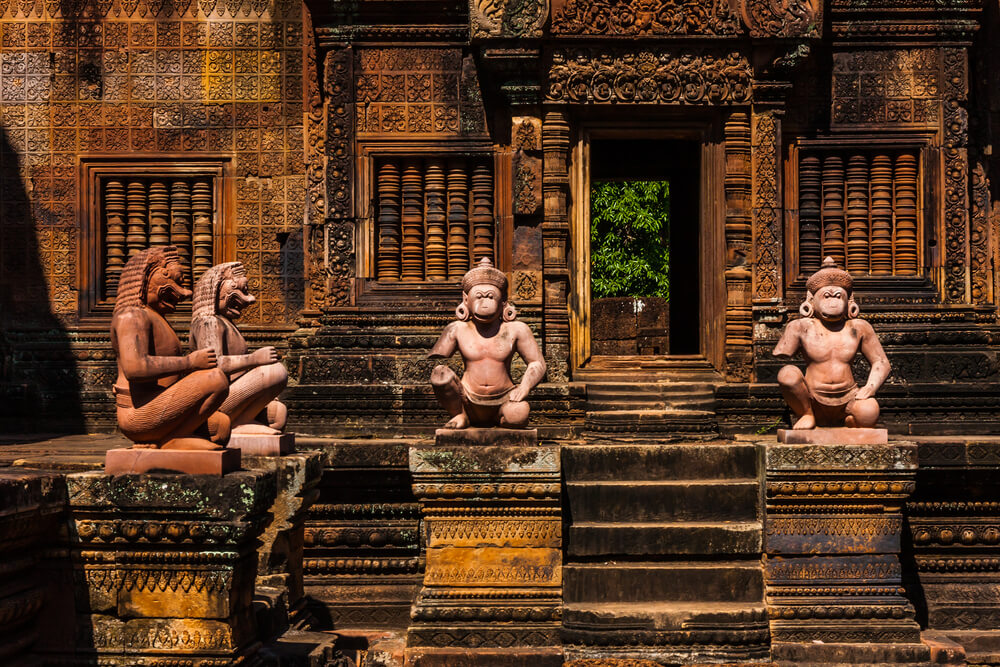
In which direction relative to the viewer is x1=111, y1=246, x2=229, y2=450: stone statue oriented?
to the viewer's right

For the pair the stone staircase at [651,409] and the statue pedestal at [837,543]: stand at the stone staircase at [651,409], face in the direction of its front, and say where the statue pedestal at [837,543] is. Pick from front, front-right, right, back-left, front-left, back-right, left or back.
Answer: front-left

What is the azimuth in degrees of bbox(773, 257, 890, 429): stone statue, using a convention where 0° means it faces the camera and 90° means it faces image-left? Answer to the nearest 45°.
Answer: approximately 0°

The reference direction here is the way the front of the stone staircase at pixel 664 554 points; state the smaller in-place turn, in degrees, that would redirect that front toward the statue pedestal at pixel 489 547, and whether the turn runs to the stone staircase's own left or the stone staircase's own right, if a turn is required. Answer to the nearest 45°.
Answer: approximately 45° to the stone staircase's own right

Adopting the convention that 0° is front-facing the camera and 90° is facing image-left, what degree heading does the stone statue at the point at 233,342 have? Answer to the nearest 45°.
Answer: approximately 270°

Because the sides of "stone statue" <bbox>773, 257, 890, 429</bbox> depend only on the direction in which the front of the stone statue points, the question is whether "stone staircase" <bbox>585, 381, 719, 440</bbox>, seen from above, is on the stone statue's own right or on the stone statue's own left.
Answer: on the stone statue's own right

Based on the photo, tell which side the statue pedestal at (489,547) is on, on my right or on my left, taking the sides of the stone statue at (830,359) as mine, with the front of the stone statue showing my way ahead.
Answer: on my right

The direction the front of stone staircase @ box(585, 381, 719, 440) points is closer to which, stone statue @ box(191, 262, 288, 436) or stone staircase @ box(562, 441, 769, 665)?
the stone staircase

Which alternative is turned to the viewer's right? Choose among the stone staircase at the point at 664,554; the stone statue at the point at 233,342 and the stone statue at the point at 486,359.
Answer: the stone statue at the point at 233,342

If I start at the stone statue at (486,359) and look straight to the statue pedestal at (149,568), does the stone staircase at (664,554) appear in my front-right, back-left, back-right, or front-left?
back-left
